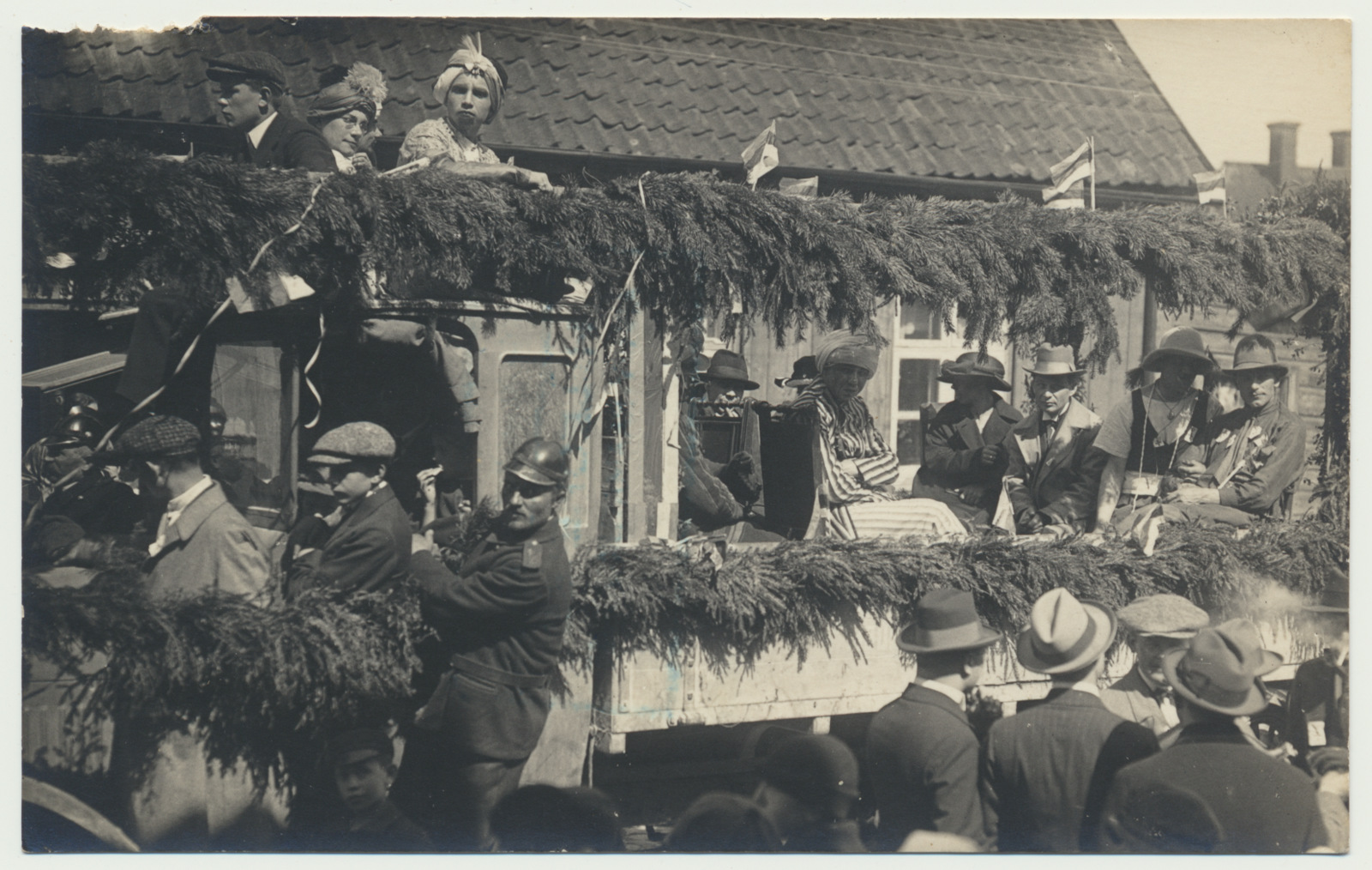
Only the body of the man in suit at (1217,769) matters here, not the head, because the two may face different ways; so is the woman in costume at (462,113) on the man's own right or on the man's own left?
on the man's own left

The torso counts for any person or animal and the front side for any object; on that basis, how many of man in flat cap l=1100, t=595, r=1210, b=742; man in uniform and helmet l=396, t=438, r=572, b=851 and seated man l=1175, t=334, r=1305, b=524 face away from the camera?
0

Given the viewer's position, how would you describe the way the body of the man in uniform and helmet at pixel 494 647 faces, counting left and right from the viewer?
facing to the left of the viewer

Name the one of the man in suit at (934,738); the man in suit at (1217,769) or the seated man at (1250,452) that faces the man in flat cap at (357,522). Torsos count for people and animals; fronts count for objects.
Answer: the seated man

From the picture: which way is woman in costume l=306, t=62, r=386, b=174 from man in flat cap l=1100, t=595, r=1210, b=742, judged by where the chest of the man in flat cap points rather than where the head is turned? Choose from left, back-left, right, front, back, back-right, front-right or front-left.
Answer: back-right

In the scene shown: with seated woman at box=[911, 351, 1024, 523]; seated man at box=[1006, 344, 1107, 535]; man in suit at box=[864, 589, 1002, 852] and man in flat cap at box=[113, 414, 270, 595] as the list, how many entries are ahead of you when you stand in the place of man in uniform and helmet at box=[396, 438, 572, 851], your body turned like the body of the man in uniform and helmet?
1

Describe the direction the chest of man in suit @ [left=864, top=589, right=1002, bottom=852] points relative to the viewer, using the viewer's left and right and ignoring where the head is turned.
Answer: facing away from the viewer and to the right of the viewer

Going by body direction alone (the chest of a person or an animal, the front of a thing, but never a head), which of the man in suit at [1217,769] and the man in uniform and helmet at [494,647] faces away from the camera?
the man in suit

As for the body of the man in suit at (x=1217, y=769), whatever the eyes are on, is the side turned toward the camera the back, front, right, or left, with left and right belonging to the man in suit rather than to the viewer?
back
